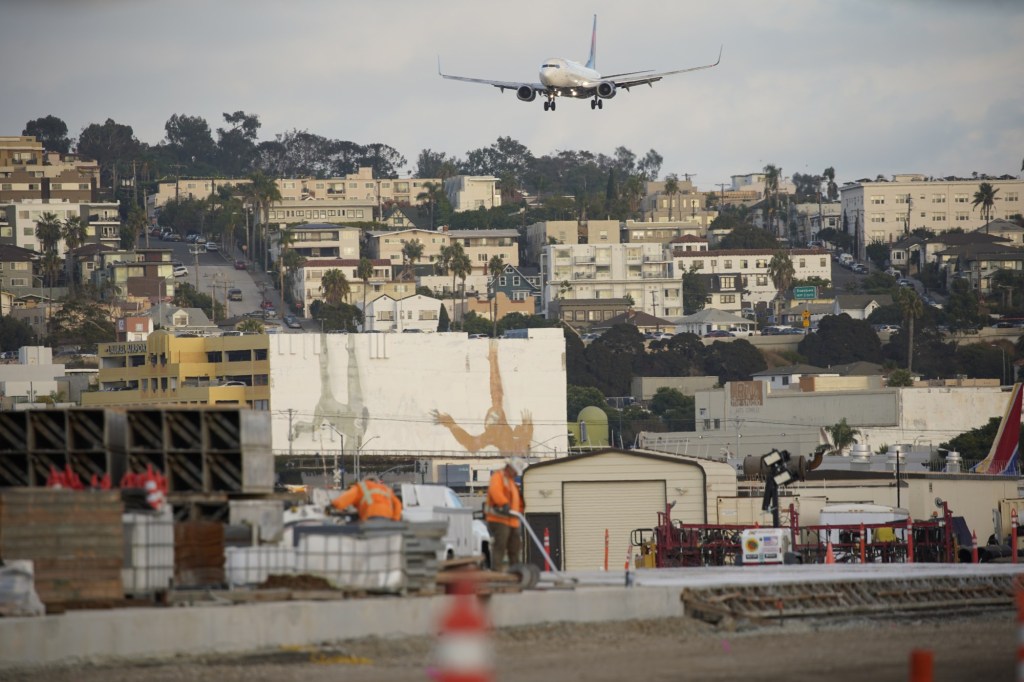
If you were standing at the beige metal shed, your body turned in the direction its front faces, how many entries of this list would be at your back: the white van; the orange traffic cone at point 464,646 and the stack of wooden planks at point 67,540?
0

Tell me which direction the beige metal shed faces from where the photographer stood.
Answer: facing the viewer

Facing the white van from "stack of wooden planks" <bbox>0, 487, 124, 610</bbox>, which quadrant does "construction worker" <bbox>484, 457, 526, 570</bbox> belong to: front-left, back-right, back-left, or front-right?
front-right

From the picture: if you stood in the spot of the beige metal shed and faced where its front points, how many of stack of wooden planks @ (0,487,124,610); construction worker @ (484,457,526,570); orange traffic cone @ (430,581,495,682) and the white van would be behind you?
0

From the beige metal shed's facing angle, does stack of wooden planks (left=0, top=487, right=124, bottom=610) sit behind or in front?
in front

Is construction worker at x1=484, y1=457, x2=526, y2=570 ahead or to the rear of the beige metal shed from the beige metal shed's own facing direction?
ahead

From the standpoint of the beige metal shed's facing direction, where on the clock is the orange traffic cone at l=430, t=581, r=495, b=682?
The orange traffic cone is roughly at 12 o'clock from the beige metal shed.
